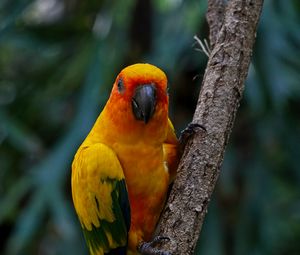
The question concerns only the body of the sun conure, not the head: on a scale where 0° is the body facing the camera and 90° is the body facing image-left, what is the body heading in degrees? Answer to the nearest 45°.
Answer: approximately 315°
